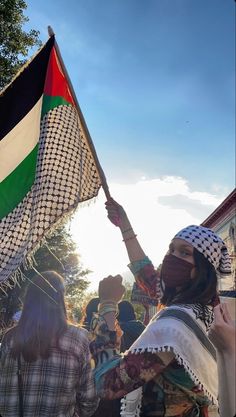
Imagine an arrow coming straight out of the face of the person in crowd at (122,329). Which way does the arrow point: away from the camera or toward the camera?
away from the camera

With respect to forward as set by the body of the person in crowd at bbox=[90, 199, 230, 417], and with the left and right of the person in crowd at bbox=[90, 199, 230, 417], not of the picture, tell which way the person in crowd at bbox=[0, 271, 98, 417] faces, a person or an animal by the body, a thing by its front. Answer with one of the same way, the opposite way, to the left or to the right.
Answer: to the right

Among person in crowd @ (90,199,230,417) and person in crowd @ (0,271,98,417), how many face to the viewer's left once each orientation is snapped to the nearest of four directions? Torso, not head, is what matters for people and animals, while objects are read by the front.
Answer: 1

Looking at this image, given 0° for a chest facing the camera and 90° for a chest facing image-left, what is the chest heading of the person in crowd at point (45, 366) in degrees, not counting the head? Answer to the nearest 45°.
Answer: approximately 180°

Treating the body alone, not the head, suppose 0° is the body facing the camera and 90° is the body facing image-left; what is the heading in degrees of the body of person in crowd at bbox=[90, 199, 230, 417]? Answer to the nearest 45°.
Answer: approximately 90°

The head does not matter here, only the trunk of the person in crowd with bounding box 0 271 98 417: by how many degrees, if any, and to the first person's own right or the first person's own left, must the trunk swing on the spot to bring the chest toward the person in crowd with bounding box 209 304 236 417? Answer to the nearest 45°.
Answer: approximately 135° to the first person's own right

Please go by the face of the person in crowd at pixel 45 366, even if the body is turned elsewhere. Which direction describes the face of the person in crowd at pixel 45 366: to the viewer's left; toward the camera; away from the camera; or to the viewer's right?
away from the camera

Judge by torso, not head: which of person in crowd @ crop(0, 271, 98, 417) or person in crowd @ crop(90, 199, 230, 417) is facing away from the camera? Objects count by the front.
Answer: person in crowd @ crop(0, 271, 98, 417)

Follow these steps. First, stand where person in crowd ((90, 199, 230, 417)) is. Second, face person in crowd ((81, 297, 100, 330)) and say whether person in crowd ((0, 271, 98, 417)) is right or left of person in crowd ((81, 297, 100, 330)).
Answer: left
